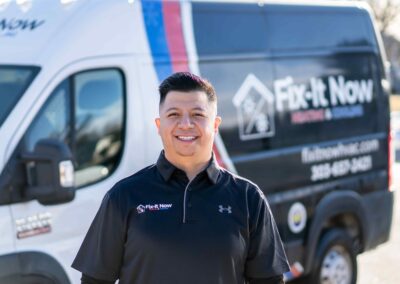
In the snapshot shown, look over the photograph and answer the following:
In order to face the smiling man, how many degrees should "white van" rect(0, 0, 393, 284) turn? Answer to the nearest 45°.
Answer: approximately 45° to its left

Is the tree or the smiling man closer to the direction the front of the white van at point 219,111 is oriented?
the smiling man

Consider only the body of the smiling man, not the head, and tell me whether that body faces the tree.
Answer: no

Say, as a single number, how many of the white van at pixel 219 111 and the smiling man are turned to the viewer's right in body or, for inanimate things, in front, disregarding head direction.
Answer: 0

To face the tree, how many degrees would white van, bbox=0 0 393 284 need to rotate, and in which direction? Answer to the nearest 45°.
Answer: approximately 135° to its right

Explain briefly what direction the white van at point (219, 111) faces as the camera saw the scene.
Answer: facing the viewer and to the left of the viewer

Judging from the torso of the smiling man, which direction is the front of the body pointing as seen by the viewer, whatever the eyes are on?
toward the camera

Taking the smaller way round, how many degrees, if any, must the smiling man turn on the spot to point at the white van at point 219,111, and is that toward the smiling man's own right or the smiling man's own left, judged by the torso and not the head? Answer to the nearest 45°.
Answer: approximately 180°

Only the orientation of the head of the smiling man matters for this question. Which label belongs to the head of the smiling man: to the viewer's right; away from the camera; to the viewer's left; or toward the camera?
toward the camera
